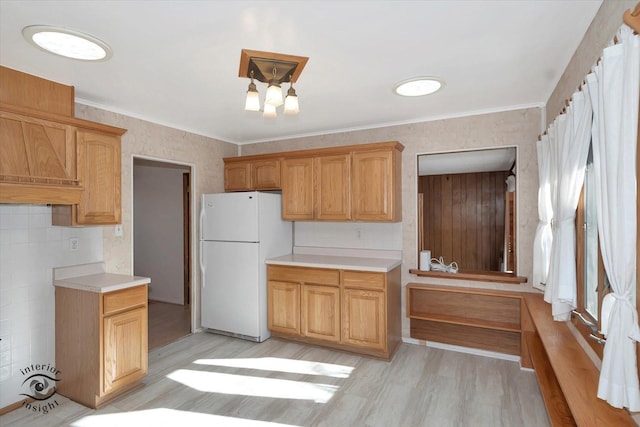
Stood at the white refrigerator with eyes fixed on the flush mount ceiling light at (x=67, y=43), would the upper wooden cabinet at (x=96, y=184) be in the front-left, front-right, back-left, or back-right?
front-right

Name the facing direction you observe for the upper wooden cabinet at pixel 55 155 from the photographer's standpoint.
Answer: facing the viewer and to the right of the viewer

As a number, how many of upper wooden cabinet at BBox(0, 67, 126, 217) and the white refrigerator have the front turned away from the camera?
0

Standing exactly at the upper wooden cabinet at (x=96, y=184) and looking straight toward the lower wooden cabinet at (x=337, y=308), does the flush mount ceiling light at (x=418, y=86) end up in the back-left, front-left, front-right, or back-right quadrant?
front-right

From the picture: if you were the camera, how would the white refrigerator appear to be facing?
facing the viewer and to the left of the viewer

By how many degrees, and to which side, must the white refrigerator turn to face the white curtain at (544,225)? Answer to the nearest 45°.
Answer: approximately 90° to its left

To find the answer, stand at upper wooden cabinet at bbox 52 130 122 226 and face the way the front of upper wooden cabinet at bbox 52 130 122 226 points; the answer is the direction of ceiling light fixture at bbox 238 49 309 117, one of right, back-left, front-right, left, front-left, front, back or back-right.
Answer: front

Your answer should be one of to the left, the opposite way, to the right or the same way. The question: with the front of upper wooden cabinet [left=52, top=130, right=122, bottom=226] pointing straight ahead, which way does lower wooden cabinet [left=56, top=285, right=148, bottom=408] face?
the same way

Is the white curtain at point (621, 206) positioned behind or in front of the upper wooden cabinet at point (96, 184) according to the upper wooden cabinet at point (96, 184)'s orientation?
in front

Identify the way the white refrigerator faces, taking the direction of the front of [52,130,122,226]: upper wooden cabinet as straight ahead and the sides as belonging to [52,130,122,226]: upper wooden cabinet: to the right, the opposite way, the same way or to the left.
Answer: to the right

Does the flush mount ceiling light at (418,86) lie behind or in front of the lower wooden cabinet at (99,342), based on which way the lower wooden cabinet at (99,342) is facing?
in front

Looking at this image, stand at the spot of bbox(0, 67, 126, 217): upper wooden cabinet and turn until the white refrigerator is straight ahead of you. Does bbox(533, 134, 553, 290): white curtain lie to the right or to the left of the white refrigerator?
right

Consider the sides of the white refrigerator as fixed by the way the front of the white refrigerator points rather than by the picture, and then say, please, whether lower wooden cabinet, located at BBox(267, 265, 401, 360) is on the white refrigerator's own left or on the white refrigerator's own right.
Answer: on the white refrigerator's own left

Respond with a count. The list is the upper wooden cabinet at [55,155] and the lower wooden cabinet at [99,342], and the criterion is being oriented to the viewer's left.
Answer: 0
